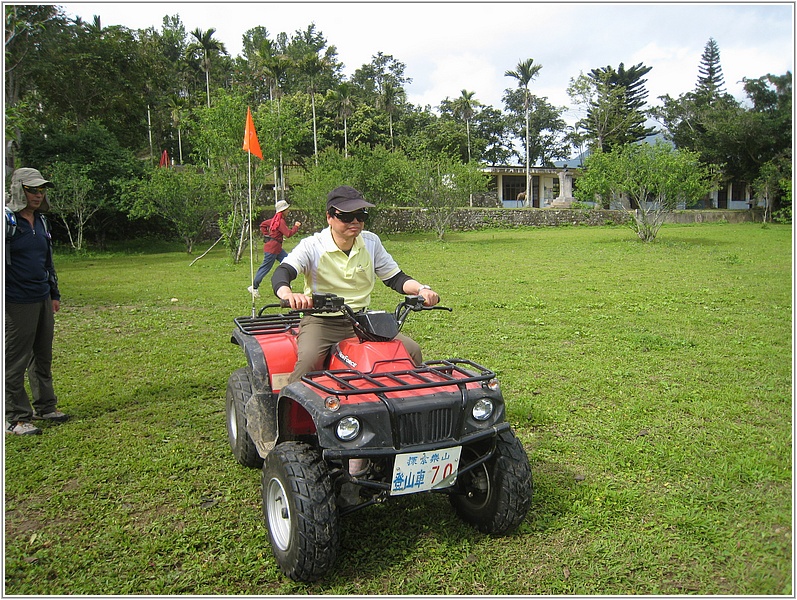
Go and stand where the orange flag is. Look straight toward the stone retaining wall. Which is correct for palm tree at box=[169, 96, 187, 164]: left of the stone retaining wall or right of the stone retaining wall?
left

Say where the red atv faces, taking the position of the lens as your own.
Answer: facing the viewer and to the right of the viewer

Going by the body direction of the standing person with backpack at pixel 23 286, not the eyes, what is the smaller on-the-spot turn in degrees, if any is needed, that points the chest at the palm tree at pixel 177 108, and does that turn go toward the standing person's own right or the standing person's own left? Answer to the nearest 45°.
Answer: approximately 135° to the standing person's own left

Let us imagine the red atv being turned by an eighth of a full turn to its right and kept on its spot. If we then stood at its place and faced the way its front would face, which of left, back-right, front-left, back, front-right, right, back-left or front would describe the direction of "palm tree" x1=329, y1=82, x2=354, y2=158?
back

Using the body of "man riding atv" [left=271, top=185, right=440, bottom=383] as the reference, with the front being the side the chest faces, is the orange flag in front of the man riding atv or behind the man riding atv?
behind

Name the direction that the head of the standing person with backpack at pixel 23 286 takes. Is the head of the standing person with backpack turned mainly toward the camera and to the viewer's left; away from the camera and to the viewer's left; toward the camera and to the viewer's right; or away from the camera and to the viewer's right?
toward the camera and to the viewer's right

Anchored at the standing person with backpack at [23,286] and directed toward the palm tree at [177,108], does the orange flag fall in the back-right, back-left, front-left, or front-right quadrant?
front-right

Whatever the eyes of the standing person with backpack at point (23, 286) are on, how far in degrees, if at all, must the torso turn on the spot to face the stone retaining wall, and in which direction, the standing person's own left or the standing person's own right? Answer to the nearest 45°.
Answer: approximately 90° to the standing person's own left

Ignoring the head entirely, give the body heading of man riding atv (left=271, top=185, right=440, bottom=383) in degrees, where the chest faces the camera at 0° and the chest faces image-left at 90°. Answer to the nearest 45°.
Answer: approximately 315°

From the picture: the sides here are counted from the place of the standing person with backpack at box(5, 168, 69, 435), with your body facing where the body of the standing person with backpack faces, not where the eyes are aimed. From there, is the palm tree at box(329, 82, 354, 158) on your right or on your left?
on your left

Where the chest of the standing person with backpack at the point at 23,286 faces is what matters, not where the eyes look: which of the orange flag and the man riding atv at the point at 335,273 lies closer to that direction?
the man riding atv

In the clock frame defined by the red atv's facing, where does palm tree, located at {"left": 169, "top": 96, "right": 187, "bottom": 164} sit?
The palm tree is roughly at 7 o'clock from the red atv.
